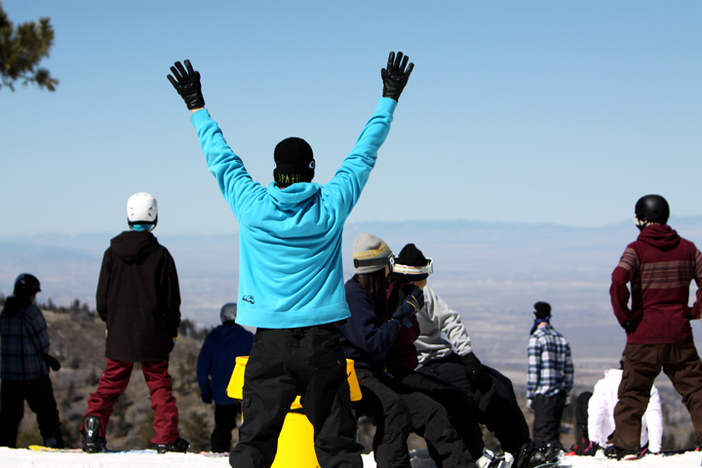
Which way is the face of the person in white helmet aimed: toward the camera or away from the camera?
away from the camera

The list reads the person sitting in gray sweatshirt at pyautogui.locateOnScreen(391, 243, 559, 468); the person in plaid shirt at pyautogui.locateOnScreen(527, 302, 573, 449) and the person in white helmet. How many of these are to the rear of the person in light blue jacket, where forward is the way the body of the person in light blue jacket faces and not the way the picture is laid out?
0

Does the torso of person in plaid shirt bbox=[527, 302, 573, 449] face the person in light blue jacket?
no

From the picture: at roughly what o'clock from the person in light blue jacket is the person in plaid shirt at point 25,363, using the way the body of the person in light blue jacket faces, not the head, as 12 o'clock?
The person in plaid shirt is roughly at 11 o'clock from the person in light blue jacket.

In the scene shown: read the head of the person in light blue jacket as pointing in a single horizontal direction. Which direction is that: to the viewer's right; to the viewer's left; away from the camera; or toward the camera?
away from the camera

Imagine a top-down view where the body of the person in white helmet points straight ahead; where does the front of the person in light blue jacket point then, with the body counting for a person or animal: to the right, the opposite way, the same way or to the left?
the same way

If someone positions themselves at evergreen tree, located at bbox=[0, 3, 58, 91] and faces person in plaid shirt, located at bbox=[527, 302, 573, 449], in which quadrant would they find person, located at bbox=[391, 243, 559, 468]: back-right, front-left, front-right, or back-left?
front-right

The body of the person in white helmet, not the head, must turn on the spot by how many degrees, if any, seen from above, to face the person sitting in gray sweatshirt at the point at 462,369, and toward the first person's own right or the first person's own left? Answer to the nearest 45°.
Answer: approximately 135° to the first person's own right

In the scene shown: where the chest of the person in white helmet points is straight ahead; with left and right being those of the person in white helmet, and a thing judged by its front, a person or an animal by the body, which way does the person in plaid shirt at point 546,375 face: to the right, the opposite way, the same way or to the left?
the same way

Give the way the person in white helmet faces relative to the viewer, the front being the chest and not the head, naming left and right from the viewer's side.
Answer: facing away from the viewer

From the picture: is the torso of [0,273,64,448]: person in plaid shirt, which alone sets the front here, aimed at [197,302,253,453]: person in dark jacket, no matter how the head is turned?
no

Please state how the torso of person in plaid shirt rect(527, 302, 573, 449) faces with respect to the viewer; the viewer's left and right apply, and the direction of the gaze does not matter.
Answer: facing away from the viewer and to the left of the viewer

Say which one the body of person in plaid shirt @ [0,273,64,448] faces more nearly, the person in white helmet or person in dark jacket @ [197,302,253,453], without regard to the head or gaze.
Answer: the person in dark jacket

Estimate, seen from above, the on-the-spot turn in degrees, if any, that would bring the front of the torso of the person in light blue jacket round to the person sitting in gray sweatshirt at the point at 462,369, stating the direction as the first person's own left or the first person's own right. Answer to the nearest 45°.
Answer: approximately 45° to the first person's own right

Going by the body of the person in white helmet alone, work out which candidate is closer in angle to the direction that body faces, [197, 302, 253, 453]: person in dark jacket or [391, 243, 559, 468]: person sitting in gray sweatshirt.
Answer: the person in dark jacket

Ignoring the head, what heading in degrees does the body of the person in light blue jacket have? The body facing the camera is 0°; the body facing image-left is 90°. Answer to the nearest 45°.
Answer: approximately 180°

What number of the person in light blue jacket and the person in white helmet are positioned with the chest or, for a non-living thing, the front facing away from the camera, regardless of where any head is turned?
2

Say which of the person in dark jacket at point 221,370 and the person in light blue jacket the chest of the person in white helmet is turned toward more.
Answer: the person in dark jacket

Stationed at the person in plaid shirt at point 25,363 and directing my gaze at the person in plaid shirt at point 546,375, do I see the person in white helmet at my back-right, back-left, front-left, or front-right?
front-right

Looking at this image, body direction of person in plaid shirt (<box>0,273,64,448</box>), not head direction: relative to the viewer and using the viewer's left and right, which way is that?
facing away from the viewer and to the right of the viewer
